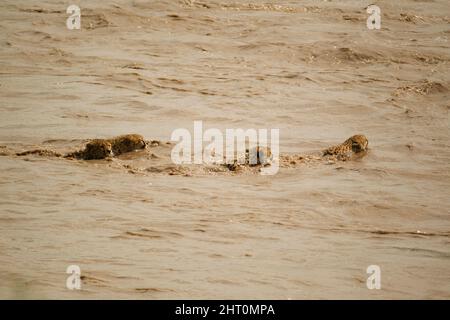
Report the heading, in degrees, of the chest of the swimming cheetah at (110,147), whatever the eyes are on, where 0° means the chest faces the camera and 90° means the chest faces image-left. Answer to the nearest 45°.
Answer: approximately 270°

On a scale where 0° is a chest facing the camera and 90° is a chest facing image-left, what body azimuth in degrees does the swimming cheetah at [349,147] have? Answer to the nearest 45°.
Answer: approximately 270°

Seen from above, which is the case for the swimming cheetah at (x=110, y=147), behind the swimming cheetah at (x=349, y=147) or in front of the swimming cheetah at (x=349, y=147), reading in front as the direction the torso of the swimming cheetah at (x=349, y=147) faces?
behind

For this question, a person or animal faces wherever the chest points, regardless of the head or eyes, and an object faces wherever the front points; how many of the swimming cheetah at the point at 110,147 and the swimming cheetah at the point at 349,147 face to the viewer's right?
2

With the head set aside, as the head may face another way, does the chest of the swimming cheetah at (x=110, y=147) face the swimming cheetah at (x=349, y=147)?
yes
